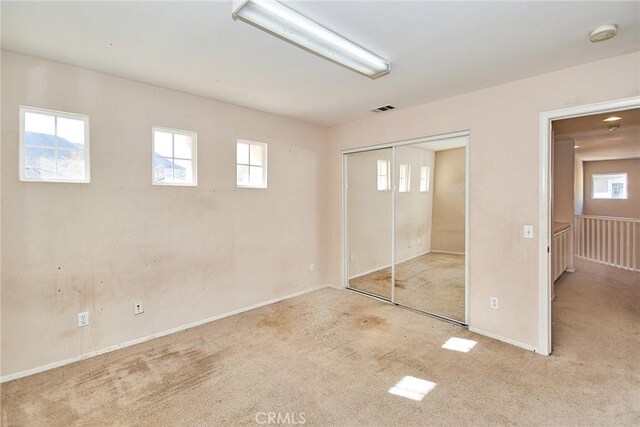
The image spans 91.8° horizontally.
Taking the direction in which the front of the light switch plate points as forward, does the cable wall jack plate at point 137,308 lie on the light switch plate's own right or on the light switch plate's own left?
on the light switch plate's own right

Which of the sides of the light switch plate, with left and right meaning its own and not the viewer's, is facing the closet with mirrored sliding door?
right

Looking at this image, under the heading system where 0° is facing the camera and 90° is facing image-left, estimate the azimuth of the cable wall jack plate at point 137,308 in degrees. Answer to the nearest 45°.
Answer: approximately 0°

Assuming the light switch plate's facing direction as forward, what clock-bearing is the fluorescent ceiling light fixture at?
The fluorescent ceiling light fixture is roughly at 1 o'clock from the light switch plate.

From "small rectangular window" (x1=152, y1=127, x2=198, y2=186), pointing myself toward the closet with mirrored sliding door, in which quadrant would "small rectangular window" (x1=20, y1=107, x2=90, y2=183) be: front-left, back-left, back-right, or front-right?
back-right

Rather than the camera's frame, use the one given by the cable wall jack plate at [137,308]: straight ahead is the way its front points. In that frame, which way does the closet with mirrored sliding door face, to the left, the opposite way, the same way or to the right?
to the right

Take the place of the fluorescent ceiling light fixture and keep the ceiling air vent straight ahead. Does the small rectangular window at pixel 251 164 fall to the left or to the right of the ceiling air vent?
left

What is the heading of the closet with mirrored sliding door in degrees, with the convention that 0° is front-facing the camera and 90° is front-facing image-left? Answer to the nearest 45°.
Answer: approximately 45°

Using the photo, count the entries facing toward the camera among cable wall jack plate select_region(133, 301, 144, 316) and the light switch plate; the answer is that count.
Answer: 2

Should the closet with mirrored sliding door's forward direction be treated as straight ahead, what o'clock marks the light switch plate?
The light switch plate is roughly at 9 o'clock from the closet with mirrored sliding door.
